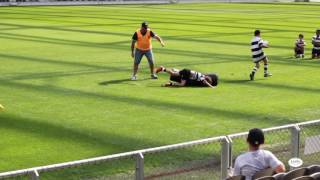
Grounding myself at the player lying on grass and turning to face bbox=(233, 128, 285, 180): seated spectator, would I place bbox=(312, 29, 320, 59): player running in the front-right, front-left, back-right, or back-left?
back-left

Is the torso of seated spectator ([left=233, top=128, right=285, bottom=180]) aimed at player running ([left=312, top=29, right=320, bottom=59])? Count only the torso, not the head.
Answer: yes

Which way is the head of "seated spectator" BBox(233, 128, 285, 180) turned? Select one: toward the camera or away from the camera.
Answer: away from the camera

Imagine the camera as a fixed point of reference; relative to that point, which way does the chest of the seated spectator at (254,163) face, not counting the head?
away from the camera

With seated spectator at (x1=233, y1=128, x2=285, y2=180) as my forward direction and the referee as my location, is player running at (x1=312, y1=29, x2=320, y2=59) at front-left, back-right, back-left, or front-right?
back-left
